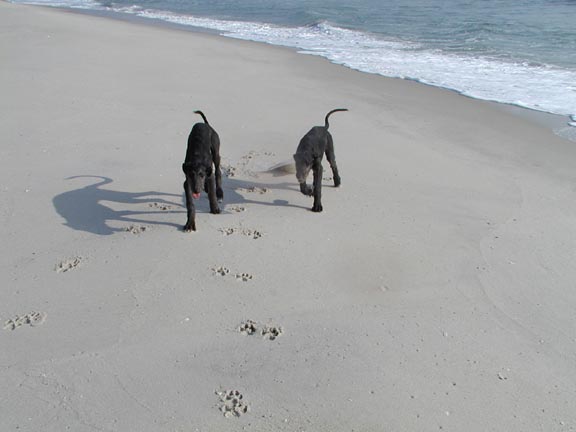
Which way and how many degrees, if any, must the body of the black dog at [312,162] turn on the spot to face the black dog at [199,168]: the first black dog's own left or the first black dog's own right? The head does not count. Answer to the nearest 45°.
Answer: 0° — it already faces it

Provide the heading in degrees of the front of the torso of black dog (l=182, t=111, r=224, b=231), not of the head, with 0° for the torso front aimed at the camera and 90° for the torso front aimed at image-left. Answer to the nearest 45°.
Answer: approximately 0°

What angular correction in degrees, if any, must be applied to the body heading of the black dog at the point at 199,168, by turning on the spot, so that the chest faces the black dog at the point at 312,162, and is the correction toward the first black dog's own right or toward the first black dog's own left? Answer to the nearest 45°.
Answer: approximately 90° to the first black dog's own left

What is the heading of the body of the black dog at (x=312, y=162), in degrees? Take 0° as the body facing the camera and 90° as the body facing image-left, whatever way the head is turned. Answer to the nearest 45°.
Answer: approximately 45°
